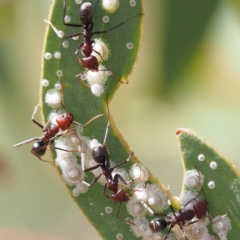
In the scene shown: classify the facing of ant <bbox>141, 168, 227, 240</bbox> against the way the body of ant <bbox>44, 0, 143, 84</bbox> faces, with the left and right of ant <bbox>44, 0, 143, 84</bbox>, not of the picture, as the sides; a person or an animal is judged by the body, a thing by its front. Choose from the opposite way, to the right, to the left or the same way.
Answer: to the left

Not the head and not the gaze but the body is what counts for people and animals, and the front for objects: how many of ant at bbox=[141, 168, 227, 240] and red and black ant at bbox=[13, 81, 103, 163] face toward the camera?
0
